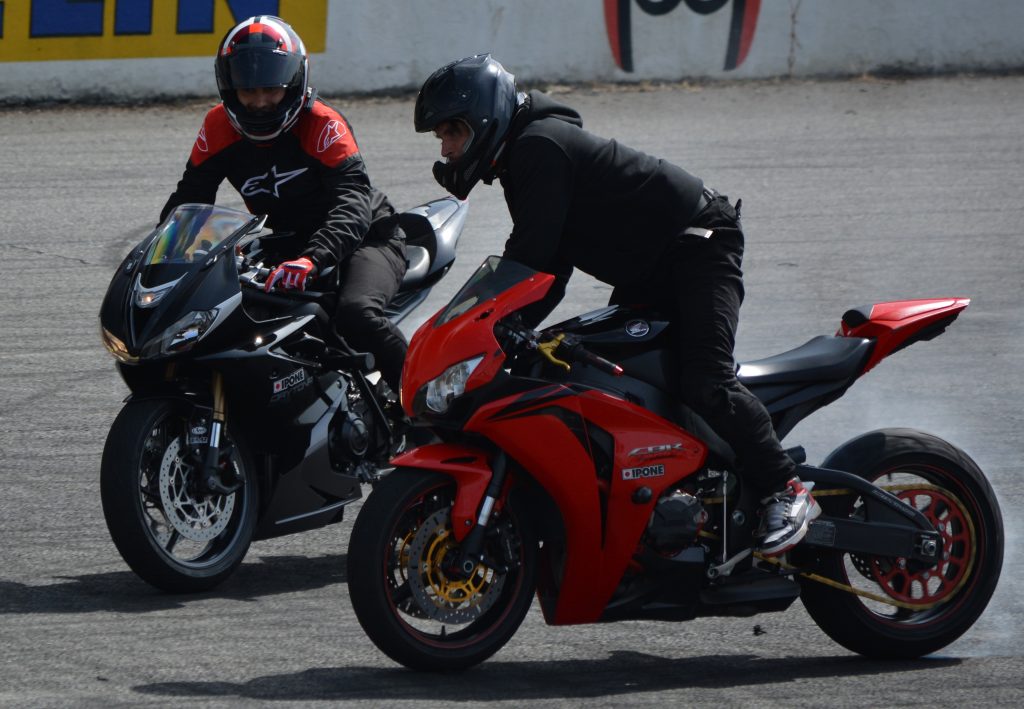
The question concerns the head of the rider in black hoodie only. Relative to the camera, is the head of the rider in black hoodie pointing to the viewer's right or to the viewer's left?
to the viewer's left

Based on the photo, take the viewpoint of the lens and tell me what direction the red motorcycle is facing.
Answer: facing to the left of the viewer

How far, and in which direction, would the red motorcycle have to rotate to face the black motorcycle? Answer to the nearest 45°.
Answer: approximately 45° to its right

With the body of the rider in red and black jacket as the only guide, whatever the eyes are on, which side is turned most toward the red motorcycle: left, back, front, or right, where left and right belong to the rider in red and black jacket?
left

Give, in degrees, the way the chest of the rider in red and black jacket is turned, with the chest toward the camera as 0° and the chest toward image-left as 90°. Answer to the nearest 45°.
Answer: approximately 45°

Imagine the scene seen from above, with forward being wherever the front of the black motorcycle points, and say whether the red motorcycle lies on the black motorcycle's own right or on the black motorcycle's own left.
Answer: on the black motorcycle's own left

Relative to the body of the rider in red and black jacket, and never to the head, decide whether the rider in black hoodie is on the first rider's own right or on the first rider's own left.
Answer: on the first rider's own left

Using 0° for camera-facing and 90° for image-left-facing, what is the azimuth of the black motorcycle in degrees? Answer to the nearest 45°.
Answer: approximately 45°

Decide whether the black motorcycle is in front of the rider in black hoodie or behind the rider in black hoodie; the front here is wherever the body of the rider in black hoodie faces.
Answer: in front

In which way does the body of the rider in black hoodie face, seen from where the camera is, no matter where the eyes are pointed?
to the viewer's left
